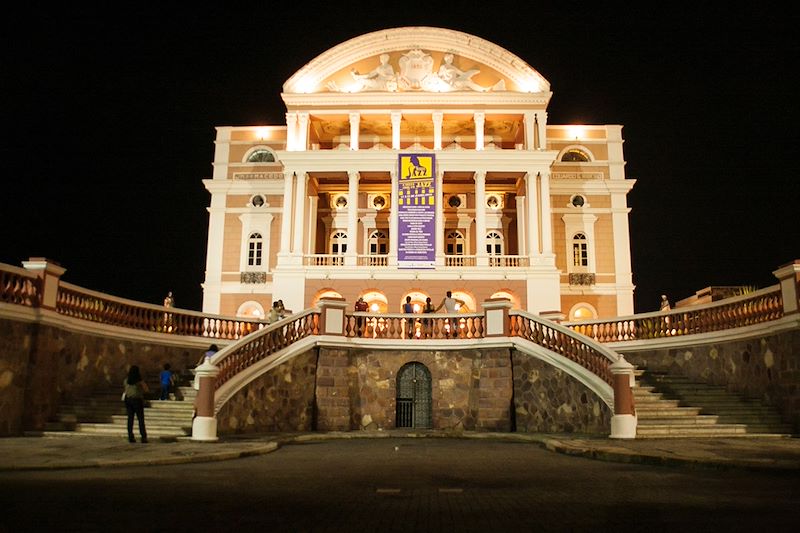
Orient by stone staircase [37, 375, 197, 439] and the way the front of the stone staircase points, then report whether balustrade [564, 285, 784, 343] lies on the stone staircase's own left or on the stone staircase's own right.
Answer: on the stone staircase's own left

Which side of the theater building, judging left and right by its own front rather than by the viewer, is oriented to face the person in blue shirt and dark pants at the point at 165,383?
front

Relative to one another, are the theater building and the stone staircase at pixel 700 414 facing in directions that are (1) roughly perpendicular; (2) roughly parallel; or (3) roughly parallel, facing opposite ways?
roughly parallel

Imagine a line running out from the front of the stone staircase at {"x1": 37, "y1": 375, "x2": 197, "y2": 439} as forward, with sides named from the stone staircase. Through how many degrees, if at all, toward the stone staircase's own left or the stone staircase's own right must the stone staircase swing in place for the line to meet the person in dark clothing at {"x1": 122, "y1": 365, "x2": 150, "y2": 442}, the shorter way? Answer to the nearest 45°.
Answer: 0° — it already faces them

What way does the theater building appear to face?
toward the camera

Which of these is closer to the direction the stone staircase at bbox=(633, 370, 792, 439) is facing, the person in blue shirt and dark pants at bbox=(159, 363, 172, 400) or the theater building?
the person in blue shirt and dark pants

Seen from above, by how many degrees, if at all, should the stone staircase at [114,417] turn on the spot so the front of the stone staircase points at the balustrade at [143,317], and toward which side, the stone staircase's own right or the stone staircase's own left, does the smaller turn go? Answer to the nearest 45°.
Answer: approximately 180°

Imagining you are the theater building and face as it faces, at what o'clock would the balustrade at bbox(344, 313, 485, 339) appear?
The balustrade is roughly at 12 o'clock from the theater building.

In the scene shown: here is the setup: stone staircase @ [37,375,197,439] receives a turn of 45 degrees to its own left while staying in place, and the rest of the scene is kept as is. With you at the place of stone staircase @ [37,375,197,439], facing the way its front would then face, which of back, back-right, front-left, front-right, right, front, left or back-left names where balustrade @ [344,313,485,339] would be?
front-left

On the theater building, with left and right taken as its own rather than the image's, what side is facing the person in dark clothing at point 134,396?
front

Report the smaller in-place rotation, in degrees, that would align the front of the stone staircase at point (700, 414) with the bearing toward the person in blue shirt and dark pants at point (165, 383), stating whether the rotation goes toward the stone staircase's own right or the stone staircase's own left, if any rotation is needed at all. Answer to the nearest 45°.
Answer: approximately 90° to the stone staircase's own right

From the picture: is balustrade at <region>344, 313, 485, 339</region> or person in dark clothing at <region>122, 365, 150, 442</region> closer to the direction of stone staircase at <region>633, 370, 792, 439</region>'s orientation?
the person in dark clothing
